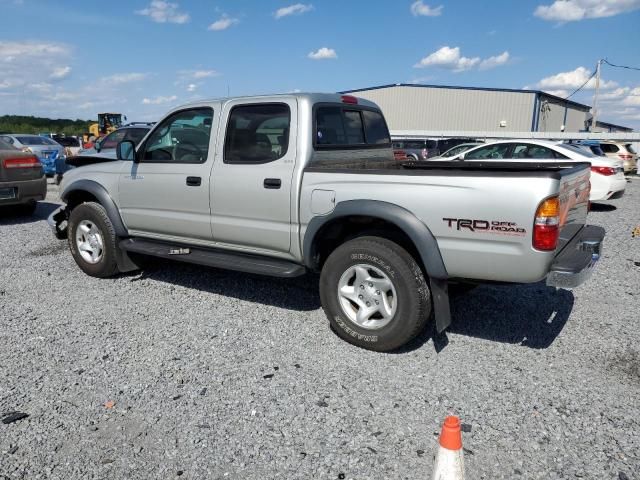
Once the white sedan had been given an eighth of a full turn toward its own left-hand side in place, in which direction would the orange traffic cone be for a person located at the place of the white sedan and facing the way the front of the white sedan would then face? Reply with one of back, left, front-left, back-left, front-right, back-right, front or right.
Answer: left

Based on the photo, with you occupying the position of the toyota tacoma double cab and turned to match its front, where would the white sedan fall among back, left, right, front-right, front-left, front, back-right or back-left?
right

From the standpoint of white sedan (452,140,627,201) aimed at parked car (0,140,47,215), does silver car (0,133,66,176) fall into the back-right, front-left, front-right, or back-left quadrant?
front-right

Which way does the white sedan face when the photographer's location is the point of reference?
facing away from the viewer and to the left of the viewer

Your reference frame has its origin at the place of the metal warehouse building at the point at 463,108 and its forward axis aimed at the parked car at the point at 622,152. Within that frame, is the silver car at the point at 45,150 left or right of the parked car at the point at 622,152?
right

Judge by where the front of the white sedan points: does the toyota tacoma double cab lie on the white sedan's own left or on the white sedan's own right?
on the white sedan's own left

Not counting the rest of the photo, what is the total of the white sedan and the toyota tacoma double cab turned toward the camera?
0

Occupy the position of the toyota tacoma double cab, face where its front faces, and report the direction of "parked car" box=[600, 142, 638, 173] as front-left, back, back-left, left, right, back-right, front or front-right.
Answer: right

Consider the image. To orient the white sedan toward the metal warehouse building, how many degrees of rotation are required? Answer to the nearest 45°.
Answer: approximately 45° to its right

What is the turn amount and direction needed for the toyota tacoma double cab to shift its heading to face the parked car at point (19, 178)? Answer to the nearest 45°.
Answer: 0° — it already faces it

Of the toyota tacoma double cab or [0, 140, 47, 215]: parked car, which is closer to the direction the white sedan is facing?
the parked car

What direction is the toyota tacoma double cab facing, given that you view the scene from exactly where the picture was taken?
facing away from the viewer and to the left of the viewer

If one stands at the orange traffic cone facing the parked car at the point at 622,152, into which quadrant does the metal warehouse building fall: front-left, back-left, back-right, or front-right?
front-left

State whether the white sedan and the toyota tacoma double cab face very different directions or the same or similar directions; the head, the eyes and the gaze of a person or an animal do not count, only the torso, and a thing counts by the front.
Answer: same or similar directions

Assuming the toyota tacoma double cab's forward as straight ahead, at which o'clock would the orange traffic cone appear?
The orange traffic cone is roughly at 7 o'clock from the toyota tacoma double cab.

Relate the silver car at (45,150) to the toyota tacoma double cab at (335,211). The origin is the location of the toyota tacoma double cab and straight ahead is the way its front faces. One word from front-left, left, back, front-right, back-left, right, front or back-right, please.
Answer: front
